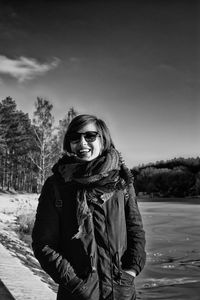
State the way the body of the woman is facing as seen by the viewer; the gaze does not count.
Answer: toward the camera
